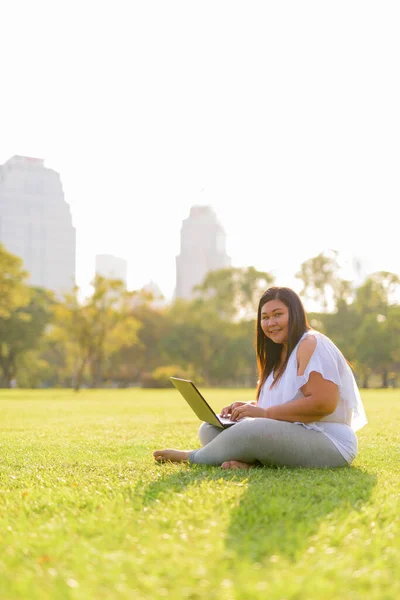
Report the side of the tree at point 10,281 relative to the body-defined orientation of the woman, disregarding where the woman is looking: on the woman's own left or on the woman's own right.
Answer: on the woman's own right

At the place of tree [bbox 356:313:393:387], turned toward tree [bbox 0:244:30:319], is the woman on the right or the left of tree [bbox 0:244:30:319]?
left

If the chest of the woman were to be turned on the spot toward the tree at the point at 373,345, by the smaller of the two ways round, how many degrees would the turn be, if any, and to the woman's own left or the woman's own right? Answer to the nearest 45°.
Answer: approximately 90° to the woman's own right

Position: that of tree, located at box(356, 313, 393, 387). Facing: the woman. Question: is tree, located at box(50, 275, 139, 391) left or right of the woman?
right

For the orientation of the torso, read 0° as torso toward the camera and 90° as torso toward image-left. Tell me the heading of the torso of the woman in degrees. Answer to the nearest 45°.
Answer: approximately 90°
